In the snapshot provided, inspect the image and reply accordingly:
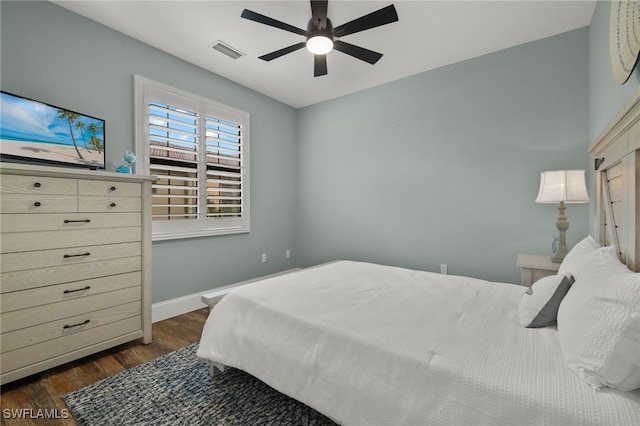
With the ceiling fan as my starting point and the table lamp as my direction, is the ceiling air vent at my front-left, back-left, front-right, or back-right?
back-left

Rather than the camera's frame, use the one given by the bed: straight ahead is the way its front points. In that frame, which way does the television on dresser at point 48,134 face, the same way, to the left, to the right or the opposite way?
the opposite way

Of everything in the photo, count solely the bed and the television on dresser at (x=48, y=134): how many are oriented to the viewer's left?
1

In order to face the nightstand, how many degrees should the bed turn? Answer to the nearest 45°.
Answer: approximately 135° to its right

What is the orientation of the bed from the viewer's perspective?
to the viewer's left

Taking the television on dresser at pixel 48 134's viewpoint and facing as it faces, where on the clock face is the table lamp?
The table lamp is roughly at 12 o'clock from the television on dresser.

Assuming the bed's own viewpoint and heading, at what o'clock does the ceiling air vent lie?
The ceiling air vent is roughly at 1 o'clock from the bed.

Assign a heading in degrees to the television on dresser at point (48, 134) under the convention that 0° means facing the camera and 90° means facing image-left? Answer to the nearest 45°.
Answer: approximately 315°
